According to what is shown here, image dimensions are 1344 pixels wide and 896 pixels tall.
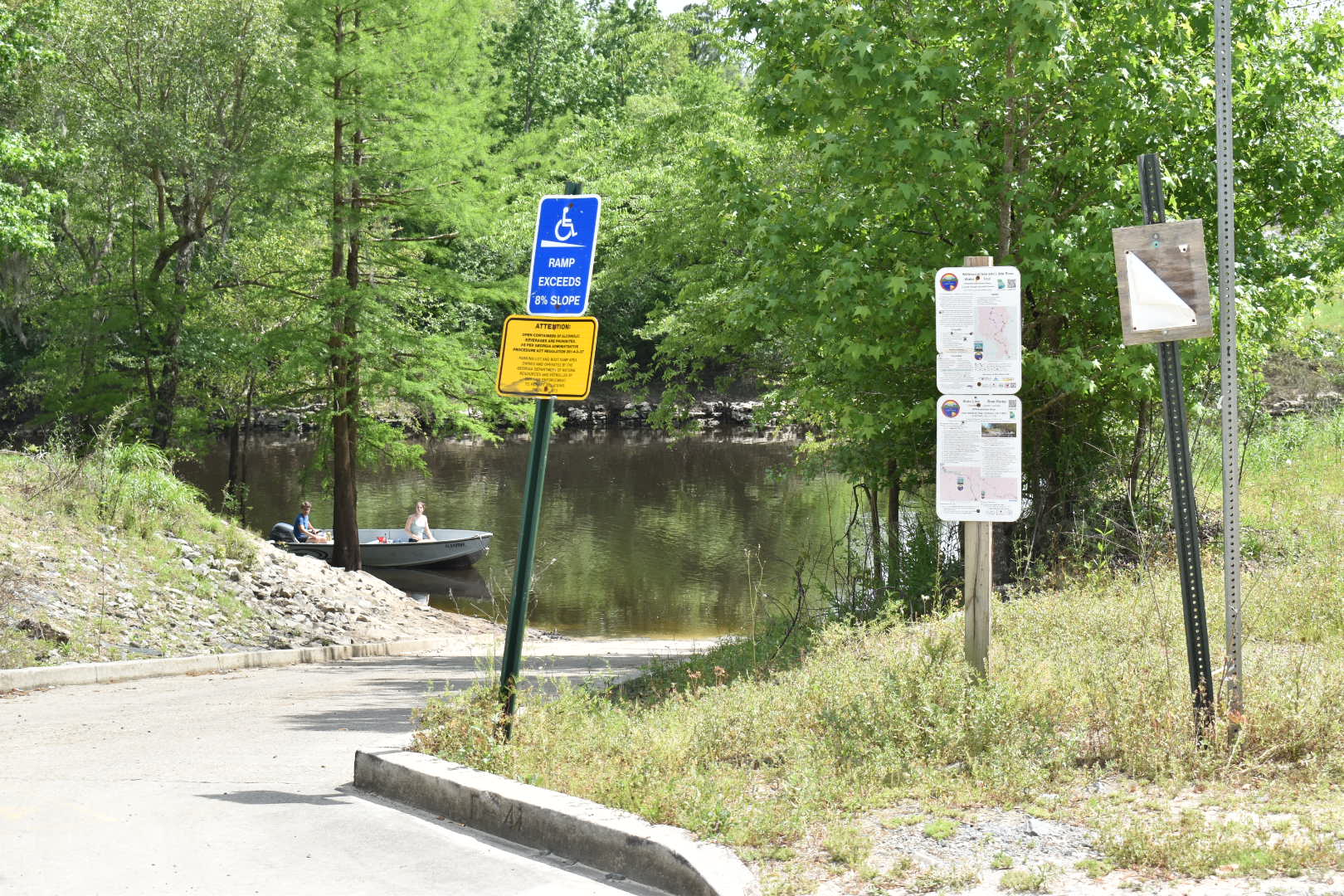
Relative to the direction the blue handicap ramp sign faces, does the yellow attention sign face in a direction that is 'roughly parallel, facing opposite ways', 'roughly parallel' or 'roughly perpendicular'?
roughly parallel

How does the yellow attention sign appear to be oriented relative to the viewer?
toward the camera

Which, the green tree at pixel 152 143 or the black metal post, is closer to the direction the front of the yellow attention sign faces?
the black metal post

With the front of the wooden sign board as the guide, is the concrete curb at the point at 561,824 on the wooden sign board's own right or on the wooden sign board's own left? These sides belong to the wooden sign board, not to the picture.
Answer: on the wooden sign board's own right

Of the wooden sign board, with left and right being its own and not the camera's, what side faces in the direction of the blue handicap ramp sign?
right

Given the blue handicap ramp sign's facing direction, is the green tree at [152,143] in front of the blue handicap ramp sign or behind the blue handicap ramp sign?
behind

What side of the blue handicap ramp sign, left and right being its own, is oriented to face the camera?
front

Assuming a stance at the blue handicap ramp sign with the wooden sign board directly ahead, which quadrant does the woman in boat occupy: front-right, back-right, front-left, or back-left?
back-left

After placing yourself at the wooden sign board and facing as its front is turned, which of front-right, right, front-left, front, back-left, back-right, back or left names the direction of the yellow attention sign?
right

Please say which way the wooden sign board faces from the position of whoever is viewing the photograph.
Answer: facing the viewer

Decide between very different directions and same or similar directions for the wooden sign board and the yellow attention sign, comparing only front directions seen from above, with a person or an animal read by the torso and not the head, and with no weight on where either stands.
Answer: same or similar directions
